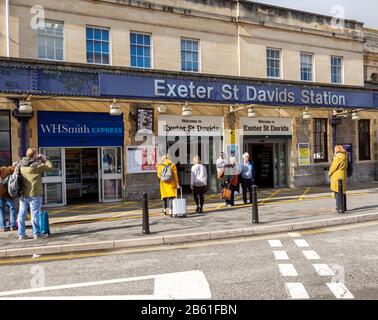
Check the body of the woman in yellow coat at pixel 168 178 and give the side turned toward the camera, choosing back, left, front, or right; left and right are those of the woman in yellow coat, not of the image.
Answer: back

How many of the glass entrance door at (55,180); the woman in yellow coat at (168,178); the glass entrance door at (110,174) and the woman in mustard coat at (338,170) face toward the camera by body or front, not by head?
2

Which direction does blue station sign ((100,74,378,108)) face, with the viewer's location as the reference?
facing the viewer and to the right of the viewer

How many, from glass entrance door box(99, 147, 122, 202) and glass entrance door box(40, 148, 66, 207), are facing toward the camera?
2

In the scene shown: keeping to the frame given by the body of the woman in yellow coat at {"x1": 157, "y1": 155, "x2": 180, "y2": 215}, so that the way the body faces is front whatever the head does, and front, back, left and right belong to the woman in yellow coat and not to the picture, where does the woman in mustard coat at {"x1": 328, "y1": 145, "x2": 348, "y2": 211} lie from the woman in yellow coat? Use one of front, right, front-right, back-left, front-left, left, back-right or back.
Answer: right

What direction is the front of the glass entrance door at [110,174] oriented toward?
toward the camera

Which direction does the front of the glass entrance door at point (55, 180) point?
toward the camera

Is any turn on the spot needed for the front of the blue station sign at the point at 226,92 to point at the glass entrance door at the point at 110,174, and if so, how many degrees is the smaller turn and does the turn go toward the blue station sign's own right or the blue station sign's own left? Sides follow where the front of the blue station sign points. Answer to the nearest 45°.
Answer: approximately 135° to the blue station sign's own right

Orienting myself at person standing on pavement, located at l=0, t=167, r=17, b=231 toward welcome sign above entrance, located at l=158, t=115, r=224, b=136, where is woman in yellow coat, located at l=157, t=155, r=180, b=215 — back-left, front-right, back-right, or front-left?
front-right

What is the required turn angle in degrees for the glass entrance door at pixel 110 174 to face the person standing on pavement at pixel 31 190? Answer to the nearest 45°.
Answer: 0° — it already faces them

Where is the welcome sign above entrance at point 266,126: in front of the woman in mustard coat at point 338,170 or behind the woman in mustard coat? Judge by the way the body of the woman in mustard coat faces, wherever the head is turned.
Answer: in front

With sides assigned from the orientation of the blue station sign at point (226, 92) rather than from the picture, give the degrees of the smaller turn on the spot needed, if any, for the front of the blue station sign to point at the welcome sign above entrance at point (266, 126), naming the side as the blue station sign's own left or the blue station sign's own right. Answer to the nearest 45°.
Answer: approximately 135° to the blue station sign's own left
